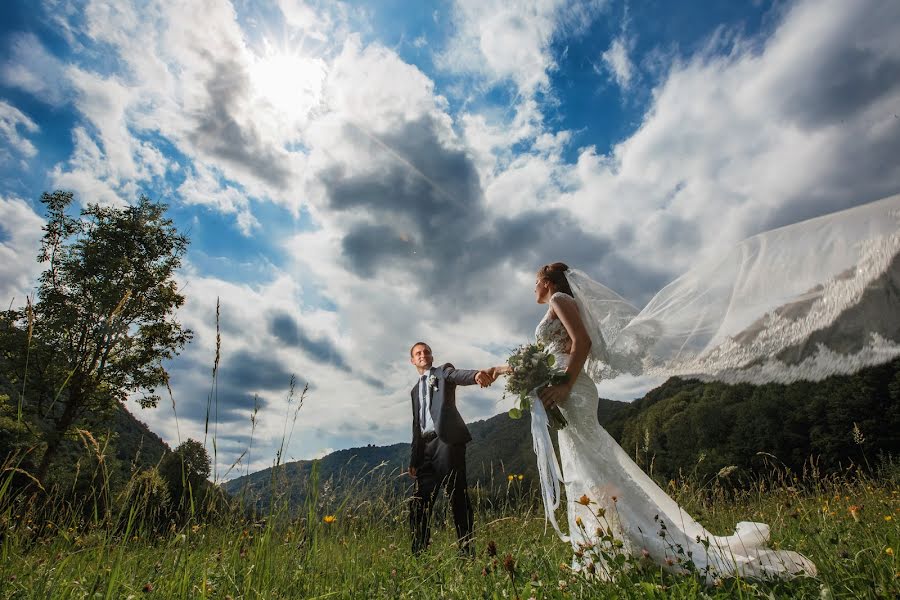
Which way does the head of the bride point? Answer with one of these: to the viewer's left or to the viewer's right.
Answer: to the viewer's left

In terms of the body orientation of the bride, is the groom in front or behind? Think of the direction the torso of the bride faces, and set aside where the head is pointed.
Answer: in front

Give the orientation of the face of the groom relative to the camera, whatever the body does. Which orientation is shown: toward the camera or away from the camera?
toward the camera

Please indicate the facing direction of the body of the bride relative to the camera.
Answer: to the viewer's left

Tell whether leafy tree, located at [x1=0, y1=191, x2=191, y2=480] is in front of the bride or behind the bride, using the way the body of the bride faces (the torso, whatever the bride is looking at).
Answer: in front
